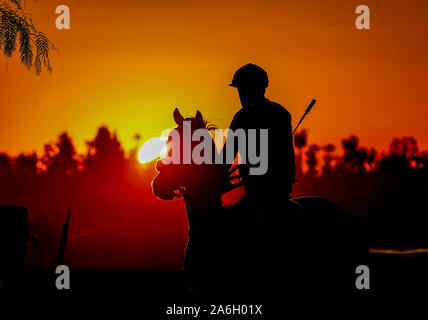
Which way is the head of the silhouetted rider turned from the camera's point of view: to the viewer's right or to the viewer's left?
to the viewer's left

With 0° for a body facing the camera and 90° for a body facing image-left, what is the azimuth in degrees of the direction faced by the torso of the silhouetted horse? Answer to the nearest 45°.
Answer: approximately 90°
